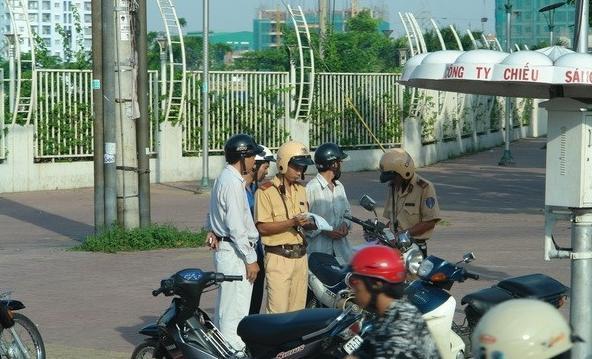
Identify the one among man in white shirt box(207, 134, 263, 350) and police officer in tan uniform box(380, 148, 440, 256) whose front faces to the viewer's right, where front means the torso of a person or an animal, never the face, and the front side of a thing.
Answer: the man in white shirt

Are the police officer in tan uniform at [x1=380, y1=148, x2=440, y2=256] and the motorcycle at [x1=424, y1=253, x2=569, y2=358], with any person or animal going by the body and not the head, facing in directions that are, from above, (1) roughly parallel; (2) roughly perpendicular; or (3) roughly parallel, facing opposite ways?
roughly parallel

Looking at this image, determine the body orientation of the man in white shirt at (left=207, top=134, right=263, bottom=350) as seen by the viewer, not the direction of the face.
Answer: to the viewer's right

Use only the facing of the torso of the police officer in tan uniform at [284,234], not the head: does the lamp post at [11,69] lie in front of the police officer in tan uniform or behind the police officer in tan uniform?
behind

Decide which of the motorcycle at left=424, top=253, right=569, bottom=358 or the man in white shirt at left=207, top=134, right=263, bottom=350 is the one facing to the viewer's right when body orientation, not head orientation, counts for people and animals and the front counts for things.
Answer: the man in white shirt

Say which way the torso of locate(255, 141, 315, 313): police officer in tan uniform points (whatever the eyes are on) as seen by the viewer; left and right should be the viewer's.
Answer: facing the viewer and to the right of the viewer

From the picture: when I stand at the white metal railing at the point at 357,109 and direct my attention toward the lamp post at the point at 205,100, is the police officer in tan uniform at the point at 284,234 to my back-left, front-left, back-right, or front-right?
front-left

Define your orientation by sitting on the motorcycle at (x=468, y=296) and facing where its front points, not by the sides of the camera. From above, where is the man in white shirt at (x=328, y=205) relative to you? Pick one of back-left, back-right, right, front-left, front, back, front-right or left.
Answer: right

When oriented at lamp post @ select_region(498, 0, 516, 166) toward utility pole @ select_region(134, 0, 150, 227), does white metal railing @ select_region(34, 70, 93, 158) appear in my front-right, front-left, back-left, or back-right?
front-right

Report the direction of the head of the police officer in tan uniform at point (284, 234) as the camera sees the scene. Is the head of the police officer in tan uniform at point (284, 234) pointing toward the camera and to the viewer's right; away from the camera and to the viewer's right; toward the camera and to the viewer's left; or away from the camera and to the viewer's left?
toward the camera and to the viewer's right

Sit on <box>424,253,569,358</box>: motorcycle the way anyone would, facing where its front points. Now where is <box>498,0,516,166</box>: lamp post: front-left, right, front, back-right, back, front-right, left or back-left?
back-right

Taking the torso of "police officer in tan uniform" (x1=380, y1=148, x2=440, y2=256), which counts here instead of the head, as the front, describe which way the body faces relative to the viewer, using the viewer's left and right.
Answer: facing the viewer and to the left of the viewer

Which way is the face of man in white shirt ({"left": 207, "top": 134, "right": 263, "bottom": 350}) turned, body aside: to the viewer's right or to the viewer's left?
to the viewer's right

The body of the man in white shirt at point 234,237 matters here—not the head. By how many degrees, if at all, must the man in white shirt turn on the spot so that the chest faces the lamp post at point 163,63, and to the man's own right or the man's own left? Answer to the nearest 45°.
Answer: approximately 90° to the man's own left
